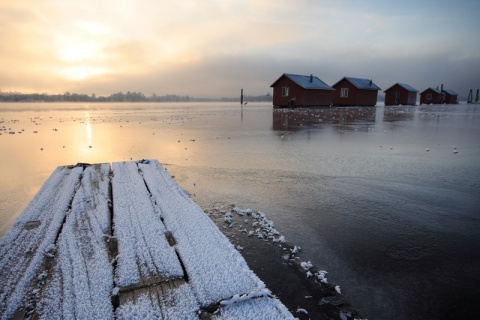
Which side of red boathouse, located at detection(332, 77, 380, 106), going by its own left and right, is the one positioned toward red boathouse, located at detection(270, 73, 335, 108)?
front

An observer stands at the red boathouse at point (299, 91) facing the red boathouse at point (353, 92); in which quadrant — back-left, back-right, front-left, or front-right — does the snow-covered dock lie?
back-right

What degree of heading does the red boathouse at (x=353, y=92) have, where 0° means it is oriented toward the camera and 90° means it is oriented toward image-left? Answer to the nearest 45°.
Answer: approximately 45°

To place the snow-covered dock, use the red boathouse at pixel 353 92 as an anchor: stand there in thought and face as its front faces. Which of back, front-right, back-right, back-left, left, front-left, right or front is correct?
front-left

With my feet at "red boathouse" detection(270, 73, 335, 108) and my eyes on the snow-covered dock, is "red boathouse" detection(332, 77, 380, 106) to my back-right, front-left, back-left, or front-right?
back-left
